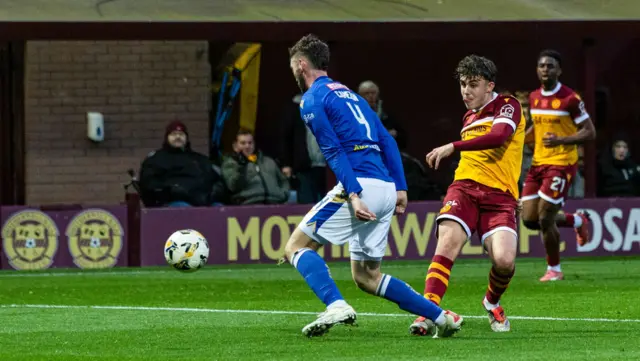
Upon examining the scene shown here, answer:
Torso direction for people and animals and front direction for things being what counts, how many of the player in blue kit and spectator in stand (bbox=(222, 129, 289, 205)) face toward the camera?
1

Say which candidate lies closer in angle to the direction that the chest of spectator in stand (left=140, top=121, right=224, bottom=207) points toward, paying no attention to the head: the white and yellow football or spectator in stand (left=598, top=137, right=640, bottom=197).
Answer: the white and yellow football

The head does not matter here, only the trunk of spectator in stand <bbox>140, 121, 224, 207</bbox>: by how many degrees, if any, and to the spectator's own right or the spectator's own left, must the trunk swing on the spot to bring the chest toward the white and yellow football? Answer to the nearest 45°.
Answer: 0° — they already face it

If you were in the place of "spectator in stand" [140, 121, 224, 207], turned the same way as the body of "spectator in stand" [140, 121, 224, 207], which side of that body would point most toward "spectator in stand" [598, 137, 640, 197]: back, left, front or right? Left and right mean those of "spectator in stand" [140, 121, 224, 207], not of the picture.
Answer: left

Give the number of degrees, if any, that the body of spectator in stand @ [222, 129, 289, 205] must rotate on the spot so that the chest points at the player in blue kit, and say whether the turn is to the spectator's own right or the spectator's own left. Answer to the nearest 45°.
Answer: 0° — they already face them

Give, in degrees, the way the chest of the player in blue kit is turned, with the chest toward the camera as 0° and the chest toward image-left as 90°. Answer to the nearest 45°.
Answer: approximately 135°

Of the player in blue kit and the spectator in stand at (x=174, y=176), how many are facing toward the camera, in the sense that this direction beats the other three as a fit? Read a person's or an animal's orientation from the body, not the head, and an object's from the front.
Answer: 1

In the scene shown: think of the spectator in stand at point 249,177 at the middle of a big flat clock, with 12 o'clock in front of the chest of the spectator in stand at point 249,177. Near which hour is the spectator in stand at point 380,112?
the spectator in stand at point 380,112 is roughly at 9 o'clock from the spectator in stand at point 249,177.

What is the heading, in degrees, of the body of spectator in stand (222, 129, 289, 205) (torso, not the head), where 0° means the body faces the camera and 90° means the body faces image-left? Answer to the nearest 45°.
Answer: approximately 0°
